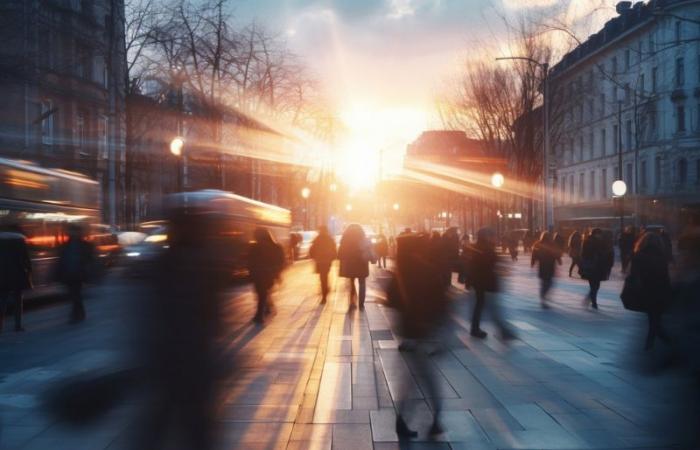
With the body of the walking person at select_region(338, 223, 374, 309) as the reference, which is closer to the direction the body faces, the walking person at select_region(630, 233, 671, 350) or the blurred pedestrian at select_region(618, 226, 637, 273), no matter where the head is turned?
the blurred pedestrian

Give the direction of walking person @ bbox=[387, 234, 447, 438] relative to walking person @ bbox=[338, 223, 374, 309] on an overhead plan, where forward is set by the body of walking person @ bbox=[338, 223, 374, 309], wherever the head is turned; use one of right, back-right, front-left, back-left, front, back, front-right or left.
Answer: back

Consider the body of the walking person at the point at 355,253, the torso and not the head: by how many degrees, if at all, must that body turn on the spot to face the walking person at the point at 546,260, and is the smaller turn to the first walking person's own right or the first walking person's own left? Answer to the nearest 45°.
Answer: approximately 90° to the first walking person's own right

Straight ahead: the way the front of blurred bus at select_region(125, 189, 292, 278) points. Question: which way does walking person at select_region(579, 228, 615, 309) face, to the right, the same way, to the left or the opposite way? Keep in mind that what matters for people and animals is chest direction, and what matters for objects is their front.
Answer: the opposite way
